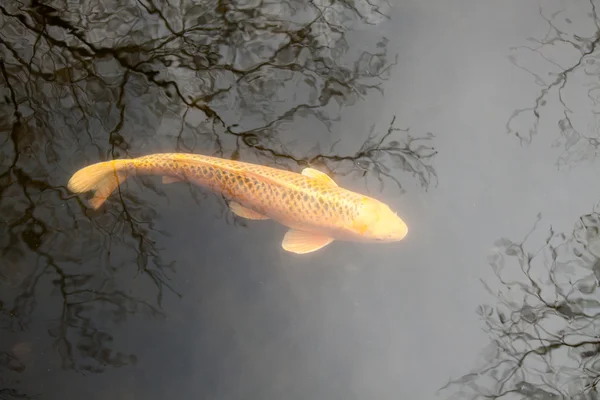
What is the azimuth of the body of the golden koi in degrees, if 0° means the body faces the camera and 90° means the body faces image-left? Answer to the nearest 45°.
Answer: approximately 270°
